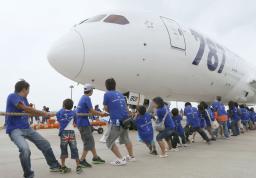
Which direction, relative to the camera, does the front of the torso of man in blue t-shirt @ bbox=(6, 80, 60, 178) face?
to the viewer's right

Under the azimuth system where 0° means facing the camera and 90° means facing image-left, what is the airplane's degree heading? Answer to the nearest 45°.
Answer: approximately 45°

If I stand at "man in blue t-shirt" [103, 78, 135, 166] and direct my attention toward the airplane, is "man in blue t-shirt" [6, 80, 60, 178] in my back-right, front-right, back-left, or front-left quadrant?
back-left

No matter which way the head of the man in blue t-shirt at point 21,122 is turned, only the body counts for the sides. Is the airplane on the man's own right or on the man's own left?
on the man's own left

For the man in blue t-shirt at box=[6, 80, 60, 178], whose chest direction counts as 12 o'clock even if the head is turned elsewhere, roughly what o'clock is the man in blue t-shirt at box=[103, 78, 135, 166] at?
the man in blue t-shirt at box=[103, 78, 135, 166] is roughly at 11 o'clock from the man in blue t-shirt at box=[6, 80, 60, 178].

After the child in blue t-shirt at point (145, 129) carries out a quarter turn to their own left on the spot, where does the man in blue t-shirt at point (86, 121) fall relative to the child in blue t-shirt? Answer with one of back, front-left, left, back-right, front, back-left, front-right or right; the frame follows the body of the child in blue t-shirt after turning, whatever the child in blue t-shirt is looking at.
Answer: front-left

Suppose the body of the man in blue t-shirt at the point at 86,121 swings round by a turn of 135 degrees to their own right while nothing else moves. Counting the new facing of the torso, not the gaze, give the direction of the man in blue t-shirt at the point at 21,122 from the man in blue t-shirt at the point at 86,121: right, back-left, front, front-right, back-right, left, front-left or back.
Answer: front

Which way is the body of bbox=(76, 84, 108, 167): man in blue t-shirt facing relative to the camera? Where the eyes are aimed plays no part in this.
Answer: to the viewer's right
